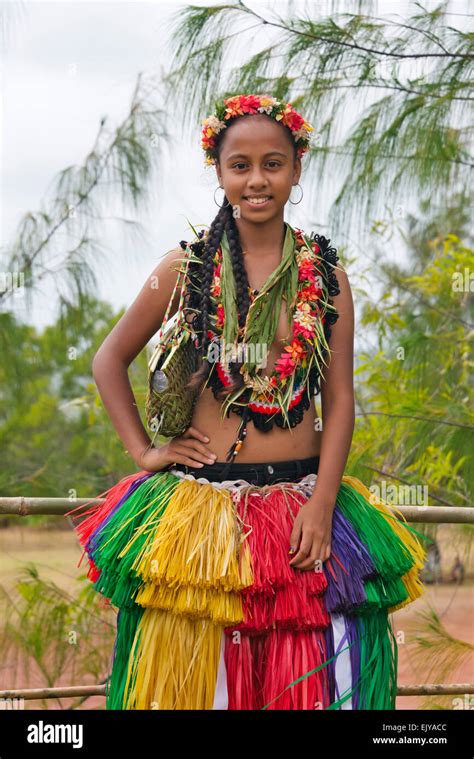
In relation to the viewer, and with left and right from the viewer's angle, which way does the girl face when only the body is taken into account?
facing the viewer

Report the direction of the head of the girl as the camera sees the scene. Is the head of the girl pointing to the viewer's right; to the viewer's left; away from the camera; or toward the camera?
toward the camera
